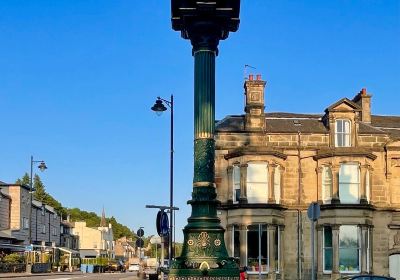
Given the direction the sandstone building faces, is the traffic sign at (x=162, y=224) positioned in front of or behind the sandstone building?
in front

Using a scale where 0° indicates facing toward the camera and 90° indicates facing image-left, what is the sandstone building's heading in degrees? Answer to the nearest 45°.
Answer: approximately 0°
